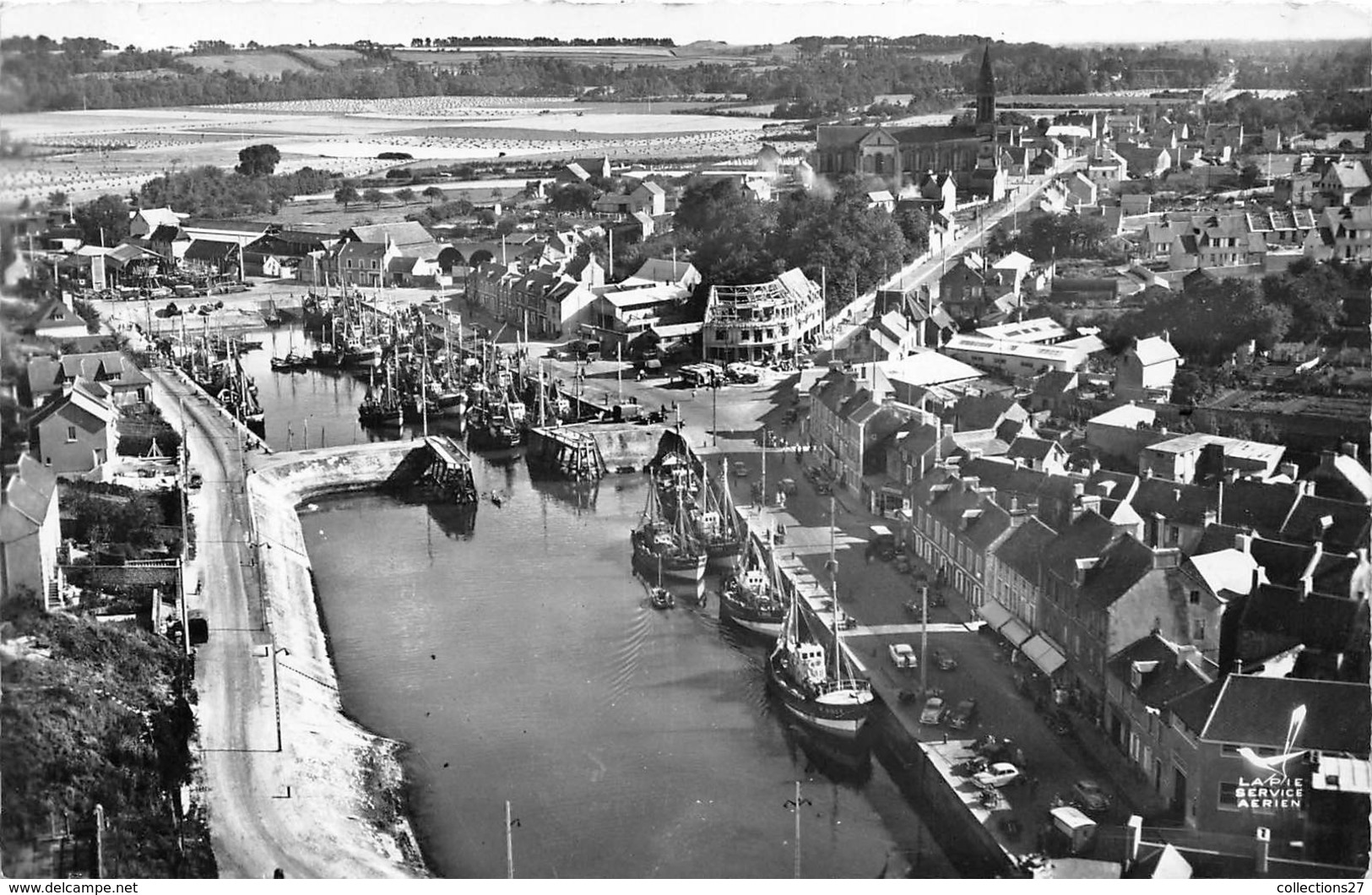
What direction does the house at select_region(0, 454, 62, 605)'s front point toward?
to the viewer's right

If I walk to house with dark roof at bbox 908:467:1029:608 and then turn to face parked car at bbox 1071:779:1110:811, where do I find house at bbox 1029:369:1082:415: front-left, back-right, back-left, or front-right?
back-left

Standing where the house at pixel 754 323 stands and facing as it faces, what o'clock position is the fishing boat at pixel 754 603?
The fishing boat is roughly at 12 o'clock from the house.

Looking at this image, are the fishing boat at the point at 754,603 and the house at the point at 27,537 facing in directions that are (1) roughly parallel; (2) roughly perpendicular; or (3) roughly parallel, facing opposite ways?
roughly perpendicular

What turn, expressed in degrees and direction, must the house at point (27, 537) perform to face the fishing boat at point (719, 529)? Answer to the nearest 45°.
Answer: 0° — it already faces it

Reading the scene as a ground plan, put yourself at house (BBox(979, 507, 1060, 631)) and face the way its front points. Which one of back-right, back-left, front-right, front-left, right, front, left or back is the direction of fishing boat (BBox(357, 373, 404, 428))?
right

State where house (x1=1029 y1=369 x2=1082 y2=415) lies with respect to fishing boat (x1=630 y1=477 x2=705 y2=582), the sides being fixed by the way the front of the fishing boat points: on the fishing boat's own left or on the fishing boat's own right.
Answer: on the fishing boat's own left

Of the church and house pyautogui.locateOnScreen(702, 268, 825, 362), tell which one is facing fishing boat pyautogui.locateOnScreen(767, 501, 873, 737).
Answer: the house
